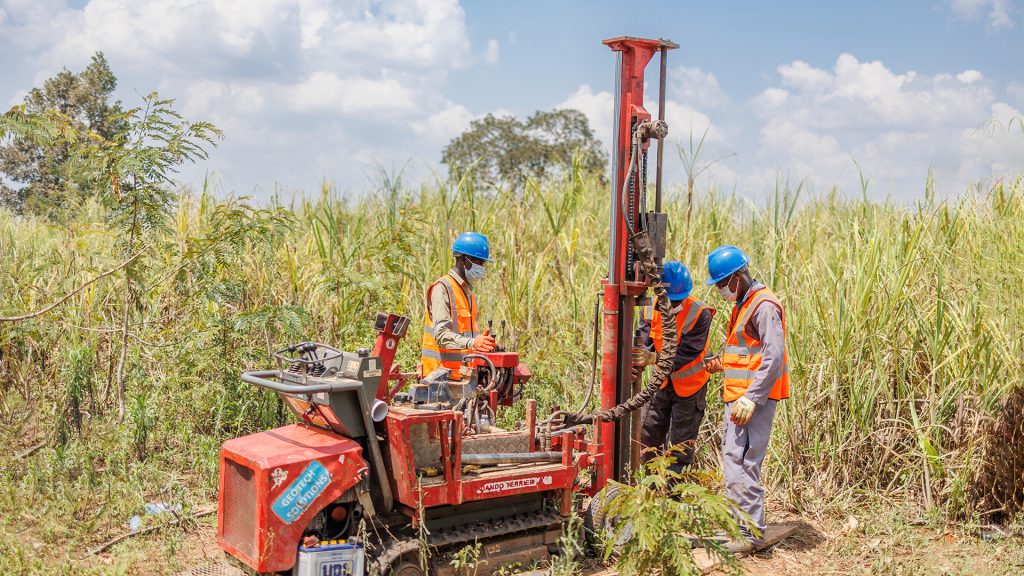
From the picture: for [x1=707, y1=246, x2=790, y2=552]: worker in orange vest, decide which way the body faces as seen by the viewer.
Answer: to the viewer's left

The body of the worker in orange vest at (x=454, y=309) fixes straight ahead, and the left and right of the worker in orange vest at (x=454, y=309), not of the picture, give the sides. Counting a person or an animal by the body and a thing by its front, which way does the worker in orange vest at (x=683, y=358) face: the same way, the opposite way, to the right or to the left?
to the right

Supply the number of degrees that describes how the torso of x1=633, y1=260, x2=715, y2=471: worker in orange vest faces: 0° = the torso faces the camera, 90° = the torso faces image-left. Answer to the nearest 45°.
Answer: approximately 45°

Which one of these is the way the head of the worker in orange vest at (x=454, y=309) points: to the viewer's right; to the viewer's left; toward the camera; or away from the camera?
to the viewer's right

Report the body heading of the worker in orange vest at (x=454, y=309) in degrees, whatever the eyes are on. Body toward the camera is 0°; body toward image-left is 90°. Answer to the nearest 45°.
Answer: approximately 315°

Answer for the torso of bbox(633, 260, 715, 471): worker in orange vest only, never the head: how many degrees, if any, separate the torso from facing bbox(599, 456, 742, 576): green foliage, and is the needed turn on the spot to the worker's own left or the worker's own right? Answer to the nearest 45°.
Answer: approximately 45° to the worker's own left
